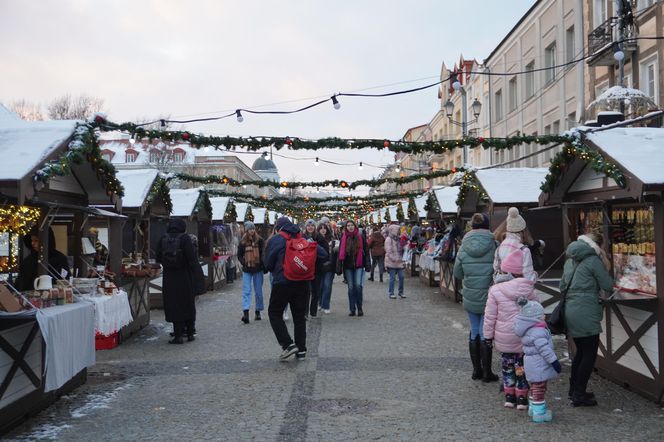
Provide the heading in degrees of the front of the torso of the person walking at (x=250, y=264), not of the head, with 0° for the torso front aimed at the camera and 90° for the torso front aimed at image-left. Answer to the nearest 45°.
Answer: approximately 0°

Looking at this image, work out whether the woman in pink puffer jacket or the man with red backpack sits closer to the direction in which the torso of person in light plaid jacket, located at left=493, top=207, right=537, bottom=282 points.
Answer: the man with red backpack

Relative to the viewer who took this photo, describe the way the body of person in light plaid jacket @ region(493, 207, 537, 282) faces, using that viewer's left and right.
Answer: facing away from the viewer

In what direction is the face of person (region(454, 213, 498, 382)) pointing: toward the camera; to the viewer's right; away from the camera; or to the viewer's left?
away from the camera

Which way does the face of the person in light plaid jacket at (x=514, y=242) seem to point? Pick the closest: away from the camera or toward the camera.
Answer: away from the camera

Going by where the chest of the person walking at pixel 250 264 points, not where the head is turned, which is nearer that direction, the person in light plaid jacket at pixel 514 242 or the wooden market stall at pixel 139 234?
the person in light plaid jacket

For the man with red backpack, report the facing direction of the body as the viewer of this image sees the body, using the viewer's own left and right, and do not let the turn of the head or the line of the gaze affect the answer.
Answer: facing away from the viewer and to the left of the viewer

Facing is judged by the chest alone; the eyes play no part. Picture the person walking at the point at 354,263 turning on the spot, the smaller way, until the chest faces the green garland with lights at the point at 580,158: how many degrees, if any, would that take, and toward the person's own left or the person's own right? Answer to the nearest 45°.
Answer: approximately 45° to the person's own left

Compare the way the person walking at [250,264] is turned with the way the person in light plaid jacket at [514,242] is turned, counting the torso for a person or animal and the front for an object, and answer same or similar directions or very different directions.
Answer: very different directions
